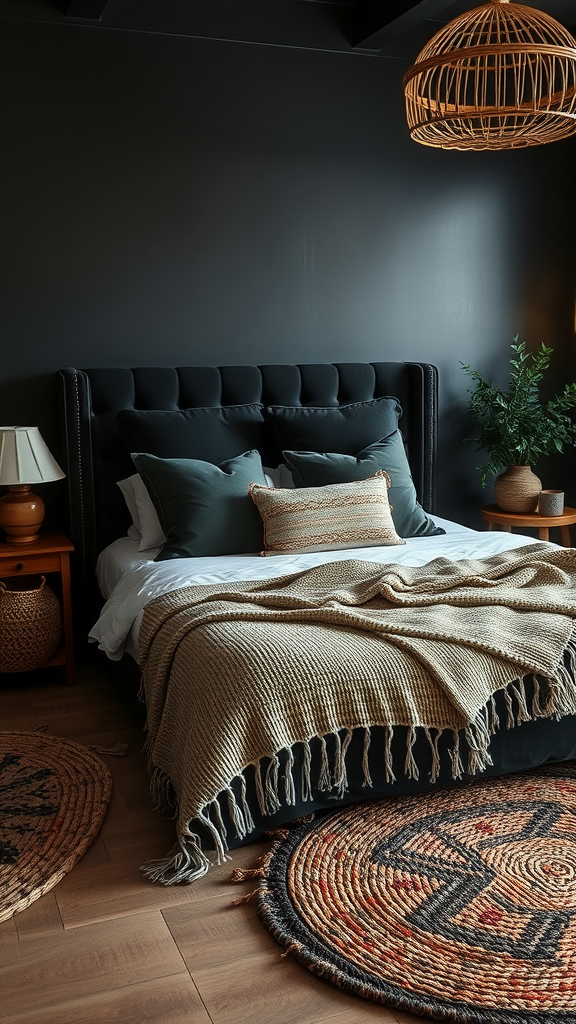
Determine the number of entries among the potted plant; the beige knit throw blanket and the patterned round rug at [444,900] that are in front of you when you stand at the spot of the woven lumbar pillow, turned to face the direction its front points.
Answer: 2

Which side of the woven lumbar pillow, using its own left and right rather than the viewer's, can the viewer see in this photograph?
front

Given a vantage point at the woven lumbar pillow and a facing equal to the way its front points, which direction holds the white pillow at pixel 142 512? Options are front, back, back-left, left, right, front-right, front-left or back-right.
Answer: right

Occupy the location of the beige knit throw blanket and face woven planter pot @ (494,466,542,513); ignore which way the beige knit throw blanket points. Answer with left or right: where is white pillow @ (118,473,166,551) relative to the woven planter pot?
left

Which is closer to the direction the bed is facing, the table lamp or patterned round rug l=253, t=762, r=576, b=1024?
the patterned round rug

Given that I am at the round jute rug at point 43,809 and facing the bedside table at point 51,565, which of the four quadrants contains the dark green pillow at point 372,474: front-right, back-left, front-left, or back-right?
front-right

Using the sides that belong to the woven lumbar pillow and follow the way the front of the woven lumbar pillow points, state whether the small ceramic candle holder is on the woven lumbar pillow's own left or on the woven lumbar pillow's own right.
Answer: on the woven lumbar pillow's own left

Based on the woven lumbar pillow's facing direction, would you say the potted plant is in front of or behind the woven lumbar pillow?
behind

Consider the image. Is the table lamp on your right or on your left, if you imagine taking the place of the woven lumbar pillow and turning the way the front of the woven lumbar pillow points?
on your right

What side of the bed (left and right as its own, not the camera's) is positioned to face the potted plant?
left

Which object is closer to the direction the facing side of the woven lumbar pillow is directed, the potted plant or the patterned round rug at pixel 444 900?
the patterned round rug

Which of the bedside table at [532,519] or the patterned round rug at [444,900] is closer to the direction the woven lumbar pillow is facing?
the patterned round rug

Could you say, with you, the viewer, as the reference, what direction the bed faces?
facing the viewer and to the right of the viewer

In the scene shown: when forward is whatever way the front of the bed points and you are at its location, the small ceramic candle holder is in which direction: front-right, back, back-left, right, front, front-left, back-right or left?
left

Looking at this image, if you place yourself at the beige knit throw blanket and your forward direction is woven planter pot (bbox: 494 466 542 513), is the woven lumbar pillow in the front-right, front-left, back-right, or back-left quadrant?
front-left

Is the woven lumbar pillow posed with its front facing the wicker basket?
no
